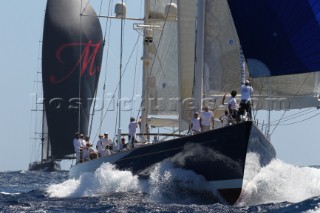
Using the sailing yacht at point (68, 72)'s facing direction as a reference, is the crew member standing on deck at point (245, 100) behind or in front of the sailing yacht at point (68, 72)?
in front

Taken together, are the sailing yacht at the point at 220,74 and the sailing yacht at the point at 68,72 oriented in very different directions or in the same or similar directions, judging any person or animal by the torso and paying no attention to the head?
same or similar directions
